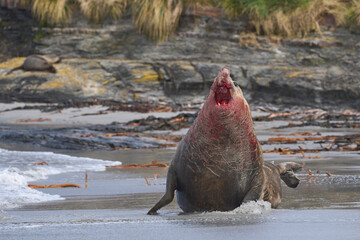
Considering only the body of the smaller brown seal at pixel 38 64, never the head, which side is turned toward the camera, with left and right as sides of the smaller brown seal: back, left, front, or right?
right
